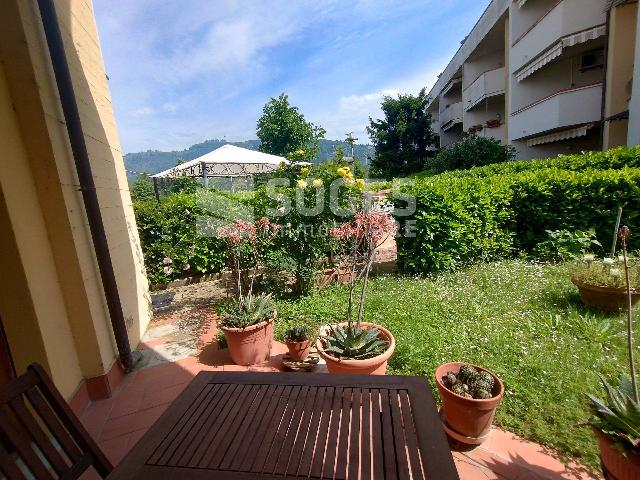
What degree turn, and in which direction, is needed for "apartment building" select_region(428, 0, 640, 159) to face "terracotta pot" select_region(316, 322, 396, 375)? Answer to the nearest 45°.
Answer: approximately 45° to its left

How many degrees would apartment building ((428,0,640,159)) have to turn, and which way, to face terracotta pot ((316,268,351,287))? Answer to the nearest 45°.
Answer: approximately 45° to its left

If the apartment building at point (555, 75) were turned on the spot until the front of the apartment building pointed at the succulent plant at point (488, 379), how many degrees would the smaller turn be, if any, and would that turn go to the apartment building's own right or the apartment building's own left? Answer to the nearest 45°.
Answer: approximately 45° to the apartment building's own left

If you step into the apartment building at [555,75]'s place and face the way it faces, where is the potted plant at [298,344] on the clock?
The potted plant is roughly at 11 o'clock from the apartment building.

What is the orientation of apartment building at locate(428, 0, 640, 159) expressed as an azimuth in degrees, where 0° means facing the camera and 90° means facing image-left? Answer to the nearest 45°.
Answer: approximately 45°

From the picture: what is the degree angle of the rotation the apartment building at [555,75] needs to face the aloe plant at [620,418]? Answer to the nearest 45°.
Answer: approximately 45° to its left
